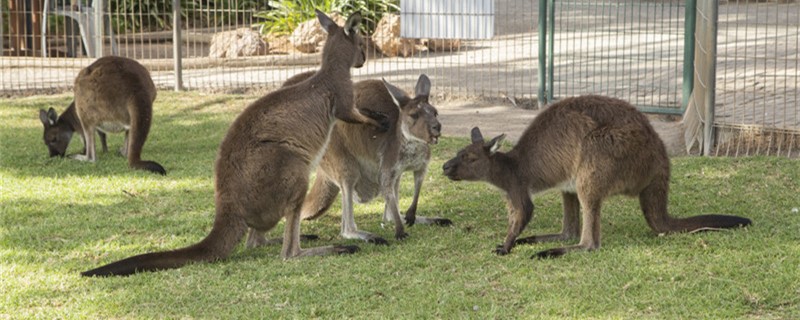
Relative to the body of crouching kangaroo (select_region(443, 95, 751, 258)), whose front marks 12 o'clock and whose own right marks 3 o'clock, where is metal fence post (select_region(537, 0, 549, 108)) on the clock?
The metal fence post is roughly at 3 o'clock from the crouching kangaroo.

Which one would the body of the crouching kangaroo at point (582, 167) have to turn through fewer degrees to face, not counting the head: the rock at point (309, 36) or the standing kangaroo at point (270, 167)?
the standing kangaroo

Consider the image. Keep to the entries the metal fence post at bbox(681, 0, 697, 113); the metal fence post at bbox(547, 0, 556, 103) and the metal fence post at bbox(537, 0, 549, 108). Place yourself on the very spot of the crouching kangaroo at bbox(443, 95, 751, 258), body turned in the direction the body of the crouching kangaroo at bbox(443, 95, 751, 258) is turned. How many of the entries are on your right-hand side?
3

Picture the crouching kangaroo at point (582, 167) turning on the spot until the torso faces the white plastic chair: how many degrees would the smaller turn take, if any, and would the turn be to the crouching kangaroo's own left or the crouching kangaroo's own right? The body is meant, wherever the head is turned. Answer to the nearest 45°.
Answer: approximately 45° to the crouching kangaroo's own right

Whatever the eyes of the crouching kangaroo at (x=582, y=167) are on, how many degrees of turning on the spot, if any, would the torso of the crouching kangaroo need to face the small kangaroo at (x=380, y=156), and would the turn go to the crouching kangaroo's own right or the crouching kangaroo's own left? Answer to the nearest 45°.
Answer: approximately 45° to the crouching kangaroo's own right

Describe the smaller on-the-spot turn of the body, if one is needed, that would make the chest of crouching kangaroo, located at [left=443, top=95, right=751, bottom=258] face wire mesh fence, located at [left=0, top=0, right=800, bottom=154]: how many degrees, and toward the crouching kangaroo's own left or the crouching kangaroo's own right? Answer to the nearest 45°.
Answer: approximately 90° to the crouching kangaroo's own right

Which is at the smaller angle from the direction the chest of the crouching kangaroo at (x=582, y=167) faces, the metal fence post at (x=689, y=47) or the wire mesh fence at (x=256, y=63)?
the wire mesh fence

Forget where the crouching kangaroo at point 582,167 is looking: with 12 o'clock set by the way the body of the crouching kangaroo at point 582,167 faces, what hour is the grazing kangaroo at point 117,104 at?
the grazing kangaroo at point 117,104 is roughly at 1 o'clock from the crouching kangaroo at point 582,167.

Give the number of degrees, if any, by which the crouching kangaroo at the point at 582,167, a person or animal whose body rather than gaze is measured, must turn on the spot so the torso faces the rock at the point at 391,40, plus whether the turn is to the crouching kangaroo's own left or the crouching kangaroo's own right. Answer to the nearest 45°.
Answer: approximately 90° to the crouching kangaroo's own right

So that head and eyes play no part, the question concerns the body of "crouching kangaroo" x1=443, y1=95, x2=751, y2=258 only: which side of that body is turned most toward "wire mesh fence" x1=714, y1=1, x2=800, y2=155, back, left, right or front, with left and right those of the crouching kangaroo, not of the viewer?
right

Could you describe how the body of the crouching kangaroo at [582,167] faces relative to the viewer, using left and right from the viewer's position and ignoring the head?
facing to the left of the viewer

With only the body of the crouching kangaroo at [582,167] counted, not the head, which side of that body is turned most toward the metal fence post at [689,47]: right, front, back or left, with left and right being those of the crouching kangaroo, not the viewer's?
right

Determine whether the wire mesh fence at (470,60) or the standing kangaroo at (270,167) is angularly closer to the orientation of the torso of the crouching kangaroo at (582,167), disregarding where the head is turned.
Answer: the standing kangaroo

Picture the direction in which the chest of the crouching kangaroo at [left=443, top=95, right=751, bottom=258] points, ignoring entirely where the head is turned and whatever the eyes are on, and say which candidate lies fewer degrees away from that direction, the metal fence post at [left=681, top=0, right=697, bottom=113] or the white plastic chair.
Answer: the white plastic chair

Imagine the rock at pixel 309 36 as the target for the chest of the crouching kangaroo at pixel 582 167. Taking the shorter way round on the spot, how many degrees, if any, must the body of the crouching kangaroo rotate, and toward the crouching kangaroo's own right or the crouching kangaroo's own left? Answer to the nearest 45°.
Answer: approximately 45° to the crouching kangaroo's own right
